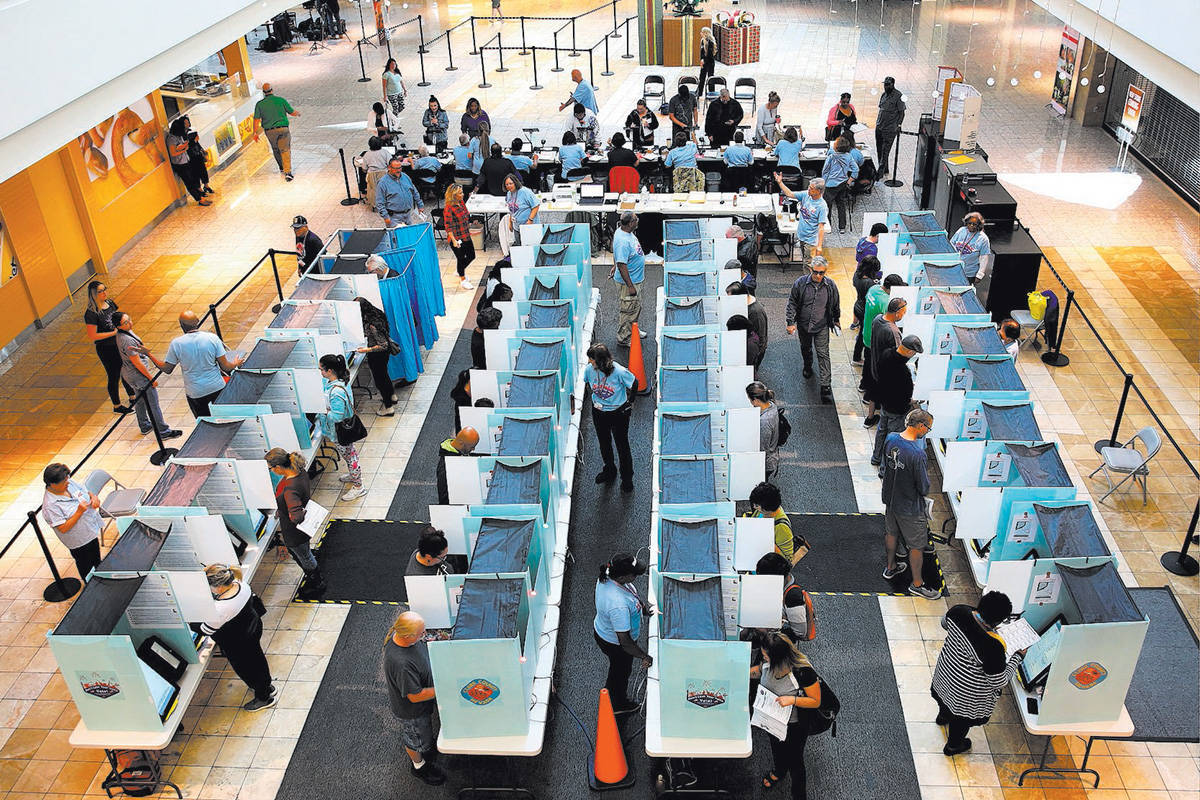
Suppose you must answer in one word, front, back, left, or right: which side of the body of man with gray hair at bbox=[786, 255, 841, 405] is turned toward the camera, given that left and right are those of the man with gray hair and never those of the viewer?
front

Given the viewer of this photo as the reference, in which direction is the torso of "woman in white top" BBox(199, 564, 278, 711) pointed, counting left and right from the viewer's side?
facing to the left of the viewer

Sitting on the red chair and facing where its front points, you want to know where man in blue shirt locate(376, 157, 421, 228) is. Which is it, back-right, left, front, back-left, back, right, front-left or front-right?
left

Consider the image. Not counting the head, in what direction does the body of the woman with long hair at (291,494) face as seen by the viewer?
to the viewer's left

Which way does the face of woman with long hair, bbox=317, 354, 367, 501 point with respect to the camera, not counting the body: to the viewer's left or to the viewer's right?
to the viewer's left

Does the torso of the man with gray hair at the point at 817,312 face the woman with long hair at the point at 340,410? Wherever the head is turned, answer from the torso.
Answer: no

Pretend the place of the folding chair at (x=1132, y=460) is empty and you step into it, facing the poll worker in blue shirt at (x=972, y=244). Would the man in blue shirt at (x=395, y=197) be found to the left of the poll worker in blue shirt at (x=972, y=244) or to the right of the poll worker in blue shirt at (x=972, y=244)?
left

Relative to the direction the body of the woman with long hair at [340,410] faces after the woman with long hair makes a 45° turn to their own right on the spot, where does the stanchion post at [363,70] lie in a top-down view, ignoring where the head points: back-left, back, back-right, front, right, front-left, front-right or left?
front-right

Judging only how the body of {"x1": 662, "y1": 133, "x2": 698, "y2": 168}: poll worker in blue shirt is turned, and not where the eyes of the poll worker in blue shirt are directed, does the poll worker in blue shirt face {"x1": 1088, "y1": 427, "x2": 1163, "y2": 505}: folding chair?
no

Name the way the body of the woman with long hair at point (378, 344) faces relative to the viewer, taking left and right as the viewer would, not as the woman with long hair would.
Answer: facing to the left of the viewer

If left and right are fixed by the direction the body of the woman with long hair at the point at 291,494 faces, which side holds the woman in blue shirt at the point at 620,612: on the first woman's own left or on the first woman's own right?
on the first woman's own left

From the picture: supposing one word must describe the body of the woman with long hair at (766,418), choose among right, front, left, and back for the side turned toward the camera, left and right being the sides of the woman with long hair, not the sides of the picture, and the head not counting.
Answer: left

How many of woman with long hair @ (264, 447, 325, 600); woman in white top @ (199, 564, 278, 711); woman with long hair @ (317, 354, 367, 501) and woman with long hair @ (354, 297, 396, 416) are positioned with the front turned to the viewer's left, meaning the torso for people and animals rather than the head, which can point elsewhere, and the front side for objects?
4

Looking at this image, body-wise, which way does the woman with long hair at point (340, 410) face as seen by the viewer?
to the viewer's left

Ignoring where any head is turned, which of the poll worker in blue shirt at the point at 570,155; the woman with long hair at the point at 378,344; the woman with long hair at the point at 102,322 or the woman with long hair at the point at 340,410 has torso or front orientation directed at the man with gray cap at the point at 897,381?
the woman with long hair at the point at 102,322
